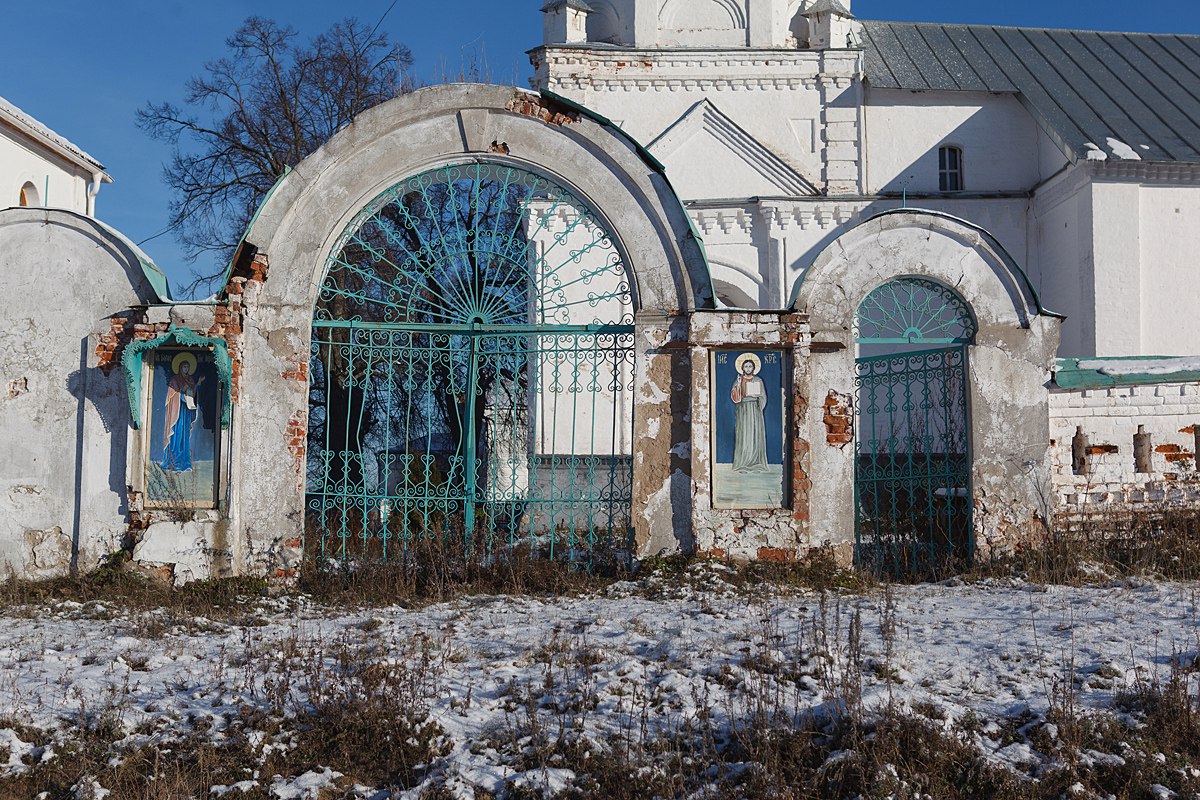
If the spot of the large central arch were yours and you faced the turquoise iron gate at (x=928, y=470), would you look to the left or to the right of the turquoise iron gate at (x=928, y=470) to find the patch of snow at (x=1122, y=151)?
left

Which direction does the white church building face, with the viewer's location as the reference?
facing the viewer
